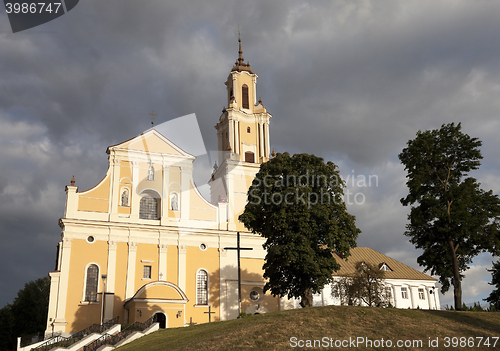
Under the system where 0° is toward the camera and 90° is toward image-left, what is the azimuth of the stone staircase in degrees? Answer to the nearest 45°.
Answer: approximately 45°

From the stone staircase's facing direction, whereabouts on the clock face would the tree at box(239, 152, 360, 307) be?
The tree is roughly at 8 o'clock from the stone staircase.

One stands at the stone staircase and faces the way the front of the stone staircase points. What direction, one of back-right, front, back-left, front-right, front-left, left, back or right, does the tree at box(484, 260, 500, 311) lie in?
back-left

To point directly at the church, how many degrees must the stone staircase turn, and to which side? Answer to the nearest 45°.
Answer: approximately 135° to its right

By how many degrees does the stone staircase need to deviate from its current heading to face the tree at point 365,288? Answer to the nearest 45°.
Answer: approximately 135° to its left

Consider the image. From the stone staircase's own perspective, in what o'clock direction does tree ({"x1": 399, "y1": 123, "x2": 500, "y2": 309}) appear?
The tree is roughly at 8 o'clock from the stone staircase.
